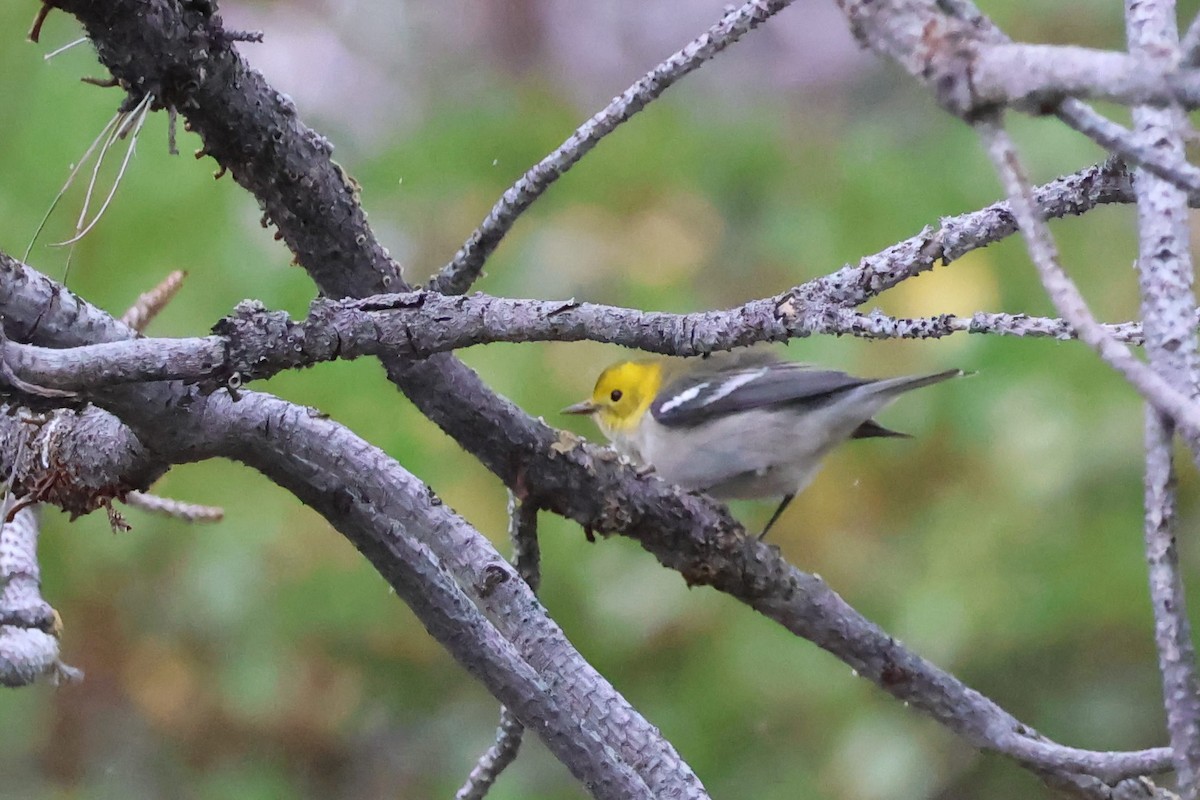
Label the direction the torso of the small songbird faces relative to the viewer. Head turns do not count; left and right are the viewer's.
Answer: facing to the left of the viewer

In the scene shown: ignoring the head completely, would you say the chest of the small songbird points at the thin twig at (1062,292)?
no

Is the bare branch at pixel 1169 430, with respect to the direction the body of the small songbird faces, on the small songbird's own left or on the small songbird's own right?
on the small songbird's own left

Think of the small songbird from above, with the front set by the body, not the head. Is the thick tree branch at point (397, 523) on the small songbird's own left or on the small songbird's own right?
on the small songbird's own left

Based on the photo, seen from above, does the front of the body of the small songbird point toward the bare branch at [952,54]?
no
